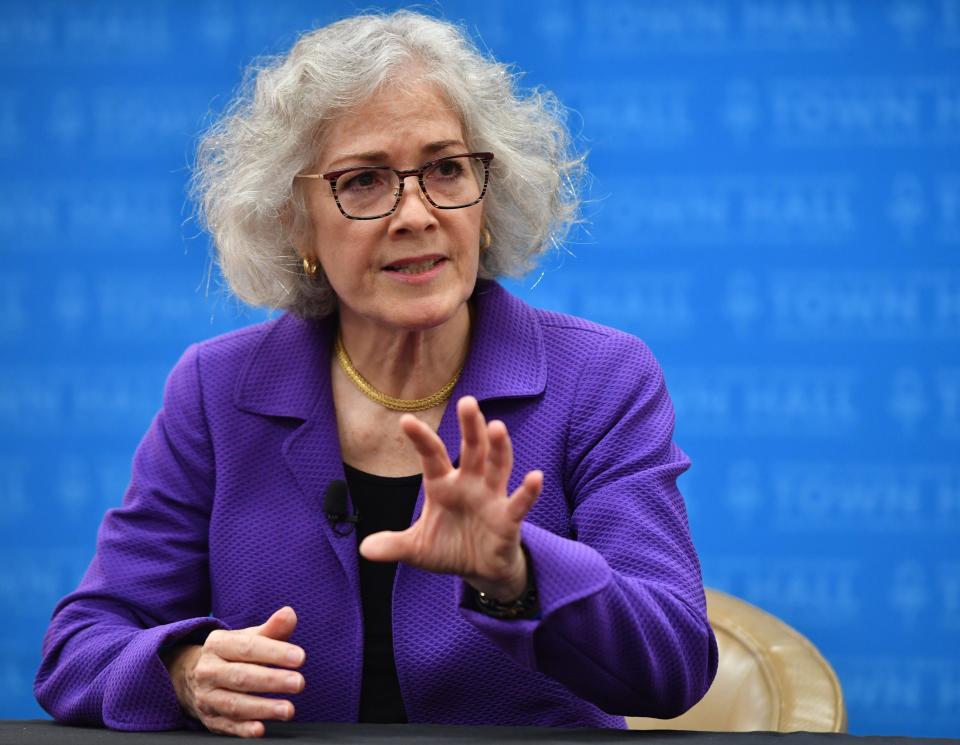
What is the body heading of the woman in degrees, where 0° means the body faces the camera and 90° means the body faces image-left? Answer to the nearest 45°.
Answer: approximately 0°

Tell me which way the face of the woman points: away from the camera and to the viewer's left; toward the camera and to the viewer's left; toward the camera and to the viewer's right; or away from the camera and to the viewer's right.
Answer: toward the camera and to the viewer's right
